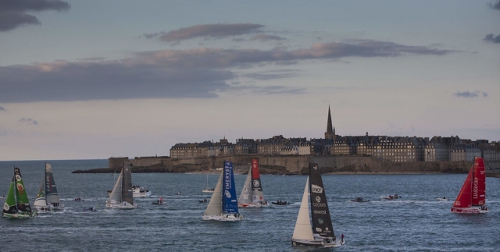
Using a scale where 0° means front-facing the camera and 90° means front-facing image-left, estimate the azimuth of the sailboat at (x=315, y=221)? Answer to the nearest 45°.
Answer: approximately 90°
